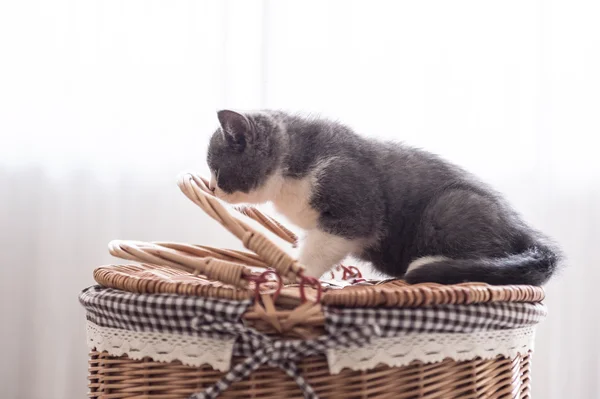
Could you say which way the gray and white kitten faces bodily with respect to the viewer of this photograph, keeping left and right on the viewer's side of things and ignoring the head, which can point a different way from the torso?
facing to the left of the viewer
